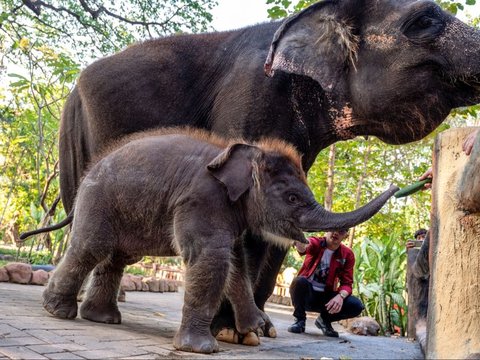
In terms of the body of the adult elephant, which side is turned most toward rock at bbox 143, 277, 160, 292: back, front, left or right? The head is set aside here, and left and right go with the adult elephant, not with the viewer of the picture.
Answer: left

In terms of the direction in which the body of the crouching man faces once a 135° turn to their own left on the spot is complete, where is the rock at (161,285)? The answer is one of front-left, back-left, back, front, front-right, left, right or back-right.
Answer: left

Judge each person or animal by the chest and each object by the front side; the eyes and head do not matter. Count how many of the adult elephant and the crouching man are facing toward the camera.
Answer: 1

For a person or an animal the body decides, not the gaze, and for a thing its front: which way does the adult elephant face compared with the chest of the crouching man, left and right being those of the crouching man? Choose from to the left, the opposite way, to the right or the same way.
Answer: to the left

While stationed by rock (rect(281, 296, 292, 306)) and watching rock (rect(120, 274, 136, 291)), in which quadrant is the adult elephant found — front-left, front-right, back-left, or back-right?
front-left

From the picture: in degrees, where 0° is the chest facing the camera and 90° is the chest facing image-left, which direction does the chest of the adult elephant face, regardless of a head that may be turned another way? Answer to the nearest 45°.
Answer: approximately 270°

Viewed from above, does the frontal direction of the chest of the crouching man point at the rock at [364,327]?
no

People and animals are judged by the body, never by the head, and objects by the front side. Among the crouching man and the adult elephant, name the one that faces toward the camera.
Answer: the crouching man

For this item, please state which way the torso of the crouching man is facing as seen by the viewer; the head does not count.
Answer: toward the camera

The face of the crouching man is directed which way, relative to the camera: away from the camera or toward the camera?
toward the camera

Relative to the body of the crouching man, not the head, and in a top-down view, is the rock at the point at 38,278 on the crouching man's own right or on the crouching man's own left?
on the crouching man's own right

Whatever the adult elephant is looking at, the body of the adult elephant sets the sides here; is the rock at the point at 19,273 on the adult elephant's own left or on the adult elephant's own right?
on the adult elephant's own left
